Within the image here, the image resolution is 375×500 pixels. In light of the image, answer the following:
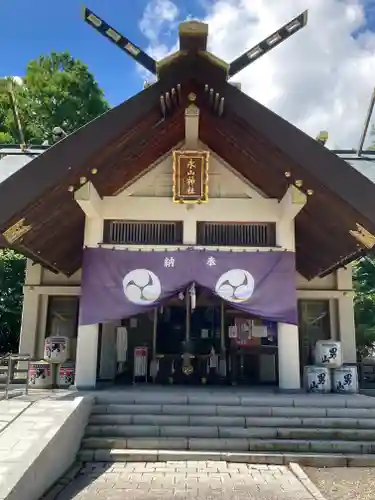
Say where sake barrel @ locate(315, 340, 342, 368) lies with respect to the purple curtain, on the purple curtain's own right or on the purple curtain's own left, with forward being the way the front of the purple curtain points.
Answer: on the purple curtain's own left

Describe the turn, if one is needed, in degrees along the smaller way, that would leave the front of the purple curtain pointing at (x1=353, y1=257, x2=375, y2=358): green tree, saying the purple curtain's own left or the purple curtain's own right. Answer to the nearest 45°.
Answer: approximately 135° to the purple curtain's own left

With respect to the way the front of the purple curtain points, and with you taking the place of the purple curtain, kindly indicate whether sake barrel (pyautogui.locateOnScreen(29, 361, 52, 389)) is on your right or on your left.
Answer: on your right

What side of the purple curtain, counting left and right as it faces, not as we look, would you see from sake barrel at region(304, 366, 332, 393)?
left

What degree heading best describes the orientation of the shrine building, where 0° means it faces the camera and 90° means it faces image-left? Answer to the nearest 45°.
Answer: approximately 0°

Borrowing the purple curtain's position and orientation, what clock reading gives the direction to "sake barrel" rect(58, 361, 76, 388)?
The sake barrel is roughly at 4 o'clock from the purple curtain.

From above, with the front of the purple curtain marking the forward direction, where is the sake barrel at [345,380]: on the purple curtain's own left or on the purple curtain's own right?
on the purple curtain's own left

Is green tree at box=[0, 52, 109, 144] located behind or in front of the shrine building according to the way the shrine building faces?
behind
